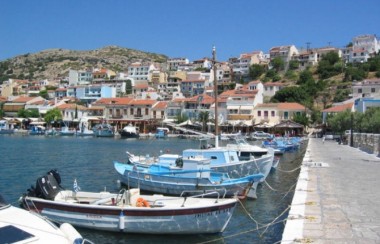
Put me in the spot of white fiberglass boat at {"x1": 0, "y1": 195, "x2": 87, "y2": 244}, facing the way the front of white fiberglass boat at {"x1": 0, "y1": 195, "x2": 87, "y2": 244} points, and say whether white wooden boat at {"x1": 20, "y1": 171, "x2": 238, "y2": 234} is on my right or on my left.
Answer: on my left

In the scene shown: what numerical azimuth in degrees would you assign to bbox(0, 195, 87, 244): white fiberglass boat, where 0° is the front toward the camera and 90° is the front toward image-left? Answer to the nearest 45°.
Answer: approximately 270°

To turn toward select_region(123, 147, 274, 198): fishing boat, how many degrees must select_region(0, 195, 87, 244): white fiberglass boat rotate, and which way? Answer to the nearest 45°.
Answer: approximately 45° to its left

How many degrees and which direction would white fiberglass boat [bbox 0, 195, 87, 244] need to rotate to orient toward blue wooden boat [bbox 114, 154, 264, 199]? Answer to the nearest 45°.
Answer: approximately 45° to its left
